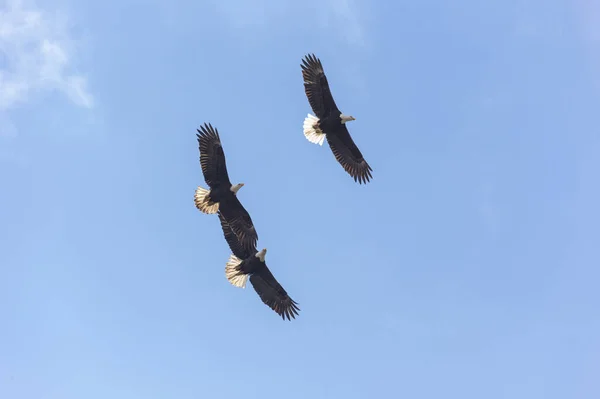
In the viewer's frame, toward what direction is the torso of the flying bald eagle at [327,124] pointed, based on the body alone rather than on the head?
to the viewer's right

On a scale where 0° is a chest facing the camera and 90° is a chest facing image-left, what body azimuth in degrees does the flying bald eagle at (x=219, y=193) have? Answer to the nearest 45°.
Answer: approximately 270°

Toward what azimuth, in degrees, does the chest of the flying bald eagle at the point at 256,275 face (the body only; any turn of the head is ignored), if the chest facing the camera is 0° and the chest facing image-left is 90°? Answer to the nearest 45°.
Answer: approximately 270°

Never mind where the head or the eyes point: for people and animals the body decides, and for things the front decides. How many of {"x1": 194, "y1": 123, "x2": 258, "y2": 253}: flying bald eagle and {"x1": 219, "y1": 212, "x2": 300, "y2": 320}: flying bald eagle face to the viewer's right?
2
